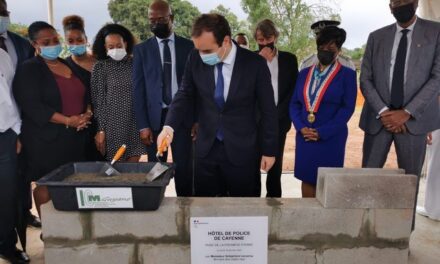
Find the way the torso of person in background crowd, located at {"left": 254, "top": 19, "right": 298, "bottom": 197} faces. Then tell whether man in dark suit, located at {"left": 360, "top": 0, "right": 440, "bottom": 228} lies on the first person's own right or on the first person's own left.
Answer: on the first person's own left

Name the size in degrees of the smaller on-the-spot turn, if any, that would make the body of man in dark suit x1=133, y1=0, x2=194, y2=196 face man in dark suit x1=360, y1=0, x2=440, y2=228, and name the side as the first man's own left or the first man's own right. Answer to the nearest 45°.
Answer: approximately 90° to the first man's own left

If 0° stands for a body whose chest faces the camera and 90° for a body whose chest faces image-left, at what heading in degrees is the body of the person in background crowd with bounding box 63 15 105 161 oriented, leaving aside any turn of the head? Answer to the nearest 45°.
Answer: approximately 0°

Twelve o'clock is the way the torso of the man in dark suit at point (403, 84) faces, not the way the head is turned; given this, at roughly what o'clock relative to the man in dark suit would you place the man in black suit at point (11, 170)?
The man in black suit is roughly at 2 o'clock from the man in dark suit.

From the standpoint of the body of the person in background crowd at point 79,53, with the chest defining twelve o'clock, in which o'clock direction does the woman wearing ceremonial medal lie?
The woman wearing ceremonial medal is roughly at 10 o'clock from the person in background crowd.

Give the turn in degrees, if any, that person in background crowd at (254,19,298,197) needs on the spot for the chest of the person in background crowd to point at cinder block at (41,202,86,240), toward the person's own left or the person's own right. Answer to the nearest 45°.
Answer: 0° — they already face it

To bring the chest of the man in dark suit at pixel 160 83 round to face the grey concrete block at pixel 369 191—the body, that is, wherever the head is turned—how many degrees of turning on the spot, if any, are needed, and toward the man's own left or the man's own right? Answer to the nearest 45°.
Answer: approximately 45° to the man's own left

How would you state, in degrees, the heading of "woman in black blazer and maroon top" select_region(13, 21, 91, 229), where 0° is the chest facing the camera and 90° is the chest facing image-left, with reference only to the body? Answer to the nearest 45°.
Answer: approximately 315°

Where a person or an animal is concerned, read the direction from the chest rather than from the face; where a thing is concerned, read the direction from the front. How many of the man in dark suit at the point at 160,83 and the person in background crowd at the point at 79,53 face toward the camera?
2
